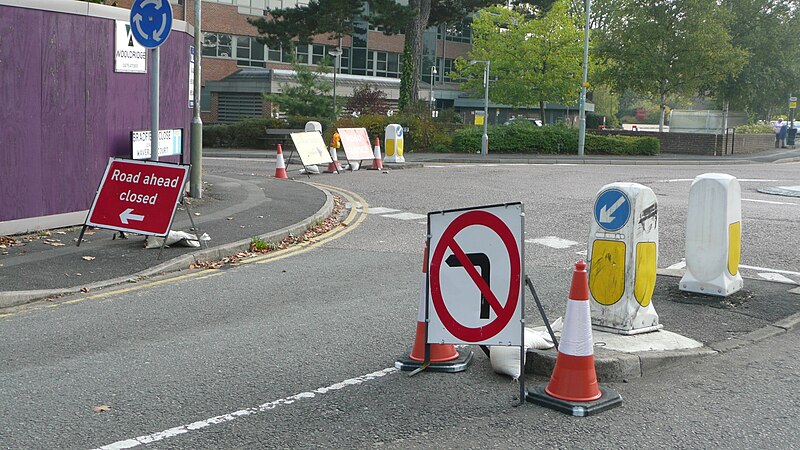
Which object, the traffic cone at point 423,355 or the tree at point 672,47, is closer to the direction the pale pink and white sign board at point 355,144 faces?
the traffic cone

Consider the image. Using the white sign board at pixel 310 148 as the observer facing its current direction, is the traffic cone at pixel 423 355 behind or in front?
in front

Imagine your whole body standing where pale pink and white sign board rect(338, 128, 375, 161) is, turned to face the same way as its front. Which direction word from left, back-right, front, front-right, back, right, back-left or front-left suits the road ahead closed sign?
front

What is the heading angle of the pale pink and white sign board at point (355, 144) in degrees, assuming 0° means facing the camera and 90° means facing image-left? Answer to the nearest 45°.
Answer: approximately 0°

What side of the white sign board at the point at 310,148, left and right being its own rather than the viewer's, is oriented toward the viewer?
front

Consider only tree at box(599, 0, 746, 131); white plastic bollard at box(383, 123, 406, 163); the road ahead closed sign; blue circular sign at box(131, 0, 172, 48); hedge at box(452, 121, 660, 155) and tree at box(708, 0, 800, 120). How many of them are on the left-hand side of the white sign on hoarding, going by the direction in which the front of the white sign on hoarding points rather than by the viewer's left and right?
4

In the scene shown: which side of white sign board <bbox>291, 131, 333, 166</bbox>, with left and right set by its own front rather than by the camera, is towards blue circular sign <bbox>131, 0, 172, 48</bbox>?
front

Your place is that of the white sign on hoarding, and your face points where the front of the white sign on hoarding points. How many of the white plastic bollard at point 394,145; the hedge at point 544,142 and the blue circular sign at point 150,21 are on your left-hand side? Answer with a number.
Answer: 2

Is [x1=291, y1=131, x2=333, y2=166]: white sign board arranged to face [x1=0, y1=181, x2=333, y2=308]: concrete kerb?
yes

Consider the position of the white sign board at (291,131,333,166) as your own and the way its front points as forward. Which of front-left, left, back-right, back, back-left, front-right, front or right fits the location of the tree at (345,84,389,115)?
back

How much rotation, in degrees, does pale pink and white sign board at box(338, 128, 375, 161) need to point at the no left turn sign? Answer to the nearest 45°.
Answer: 0° — it already faces it

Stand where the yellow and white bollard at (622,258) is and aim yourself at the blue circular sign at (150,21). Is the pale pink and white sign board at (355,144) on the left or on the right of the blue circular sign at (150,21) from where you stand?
right

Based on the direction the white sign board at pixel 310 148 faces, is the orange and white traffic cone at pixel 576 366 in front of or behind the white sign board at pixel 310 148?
in front

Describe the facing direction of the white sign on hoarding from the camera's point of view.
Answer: facing the viewer and to the right of the viewer

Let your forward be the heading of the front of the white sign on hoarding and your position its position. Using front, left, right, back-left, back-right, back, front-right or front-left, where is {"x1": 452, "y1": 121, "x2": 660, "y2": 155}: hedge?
left
